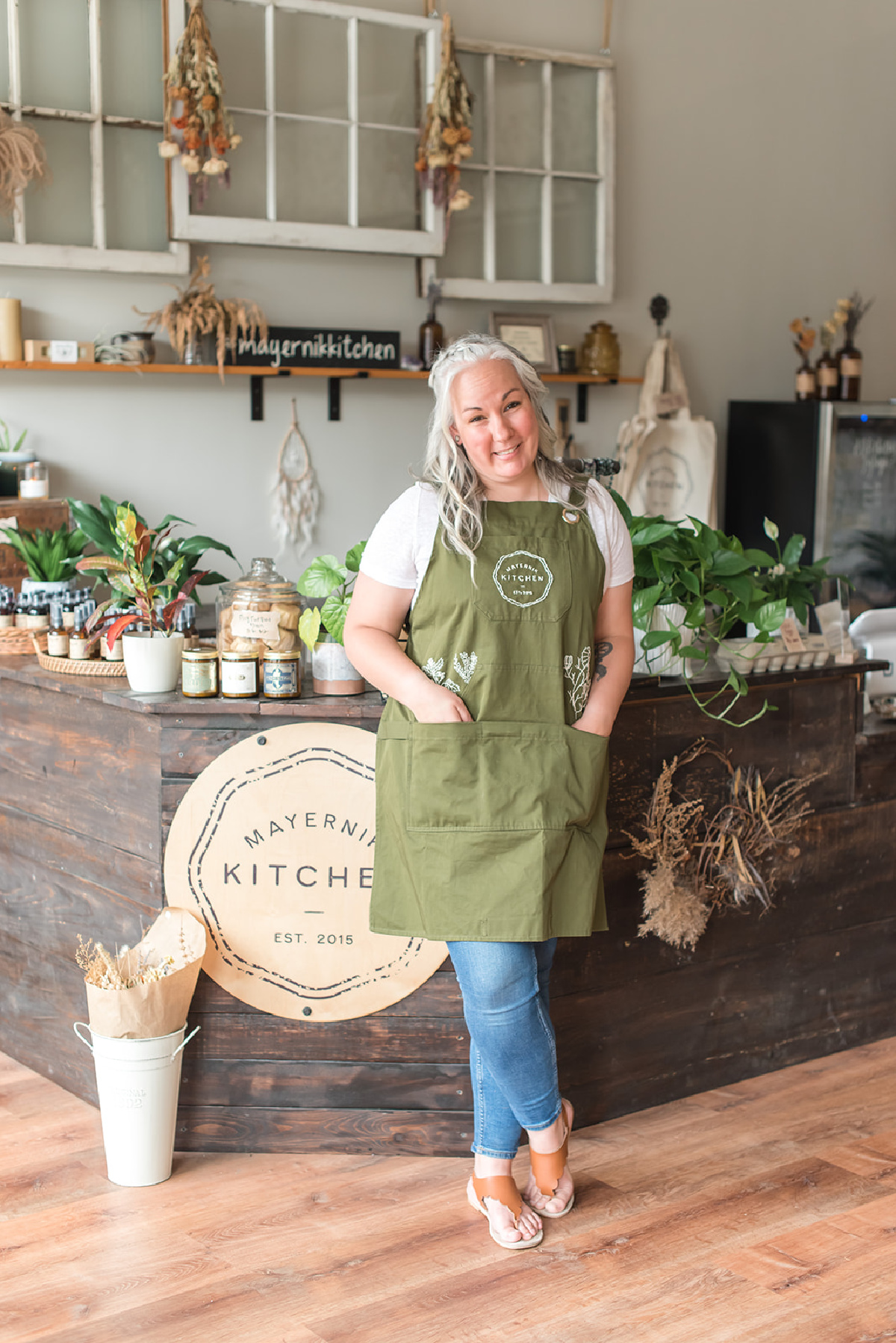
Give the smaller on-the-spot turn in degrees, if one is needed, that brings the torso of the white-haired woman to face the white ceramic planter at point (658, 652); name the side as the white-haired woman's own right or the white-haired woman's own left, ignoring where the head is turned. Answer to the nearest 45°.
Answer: approximately 135° to the white-haired woman's own left

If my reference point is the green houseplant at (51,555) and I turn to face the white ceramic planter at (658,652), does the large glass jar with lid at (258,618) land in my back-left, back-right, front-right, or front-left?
front-right

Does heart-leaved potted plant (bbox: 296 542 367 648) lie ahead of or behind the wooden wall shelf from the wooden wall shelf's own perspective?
ahead

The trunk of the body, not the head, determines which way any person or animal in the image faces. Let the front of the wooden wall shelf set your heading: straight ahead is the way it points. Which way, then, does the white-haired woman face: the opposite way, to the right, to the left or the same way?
the same way

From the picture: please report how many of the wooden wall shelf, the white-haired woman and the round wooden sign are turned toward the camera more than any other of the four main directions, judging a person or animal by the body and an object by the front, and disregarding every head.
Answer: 3

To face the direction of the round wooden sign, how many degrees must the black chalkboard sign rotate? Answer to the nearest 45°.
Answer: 0° — it already faces it

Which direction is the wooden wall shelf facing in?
toward the camera

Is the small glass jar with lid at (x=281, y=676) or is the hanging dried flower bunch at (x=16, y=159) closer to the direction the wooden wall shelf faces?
the small glass jar with lid

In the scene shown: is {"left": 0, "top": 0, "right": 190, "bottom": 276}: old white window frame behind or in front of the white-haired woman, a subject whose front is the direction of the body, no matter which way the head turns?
behind

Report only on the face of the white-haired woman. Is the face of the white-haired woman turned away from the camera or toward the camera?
toward the camera

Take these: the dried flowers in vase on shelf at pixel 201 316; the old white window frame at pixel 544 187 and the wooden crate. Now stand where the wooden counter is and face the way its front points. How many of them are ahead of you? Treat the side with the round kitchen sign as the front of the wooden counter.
0

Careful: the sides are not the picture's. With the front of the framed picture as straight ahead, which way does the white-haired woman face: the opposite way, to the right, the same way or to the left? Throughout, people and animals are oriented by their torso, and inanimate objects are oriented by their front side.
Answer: the same way

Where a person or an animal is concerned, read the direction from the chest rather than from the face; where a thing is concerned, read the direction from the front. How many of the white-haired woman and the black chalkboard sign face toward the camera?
2

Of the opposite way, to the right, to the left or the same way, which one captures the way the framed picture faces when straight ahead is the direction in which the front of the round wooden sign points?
the same way

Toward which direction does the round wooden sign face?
toward the camera

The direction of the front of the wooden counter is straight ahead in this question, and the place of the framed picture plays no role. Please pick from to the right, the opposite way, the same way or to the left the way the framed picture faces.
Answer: the same way

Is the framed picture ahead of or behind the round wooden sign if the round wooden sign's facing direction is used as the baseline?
behind
